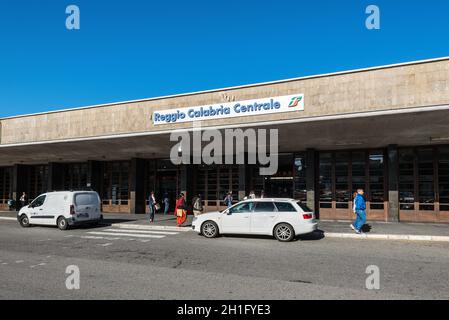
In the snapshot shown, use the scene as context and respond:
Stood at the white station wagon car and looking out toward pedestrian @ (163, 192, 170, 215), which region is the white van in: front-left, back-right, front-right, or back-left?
front-left

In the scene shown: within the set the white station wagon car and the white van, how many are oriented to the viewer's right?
0

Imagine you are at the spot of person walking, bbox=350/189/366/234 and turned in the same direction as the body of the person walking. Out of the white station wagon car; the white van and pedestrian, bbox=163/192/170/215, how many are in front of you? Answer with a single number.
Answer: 0

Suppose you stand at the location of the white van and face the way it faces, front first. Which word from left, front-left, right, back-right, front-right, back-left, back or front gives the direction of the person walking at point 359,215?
back

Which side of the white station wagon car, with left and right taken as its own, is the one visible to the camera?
left

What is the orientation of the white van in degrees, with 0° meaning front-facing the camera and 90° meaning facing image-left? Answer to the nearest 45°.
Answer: approximately 135°

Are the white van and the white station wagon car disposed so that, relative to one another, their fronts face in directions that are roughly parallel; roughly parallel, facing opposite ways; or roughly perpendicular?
roughly parallel

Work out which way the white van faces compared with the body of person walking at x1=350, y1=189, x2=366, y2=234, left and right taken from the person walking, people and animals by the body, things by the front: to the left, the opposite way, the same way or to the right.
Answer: the opposite way

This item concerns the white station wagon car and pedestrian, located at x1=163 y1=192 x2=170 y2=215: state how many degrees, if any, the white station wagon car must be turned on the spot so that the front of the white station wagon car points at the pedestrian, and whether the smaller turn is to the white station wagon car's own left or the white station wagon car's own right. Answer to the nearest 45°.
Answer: approximately 45° to the white station wagon car's own right

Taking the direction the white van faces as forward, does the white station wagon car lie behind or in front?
behind

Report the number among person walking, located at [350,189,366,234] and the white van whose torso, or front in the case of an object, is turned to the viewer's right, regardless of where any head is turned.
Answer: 1
